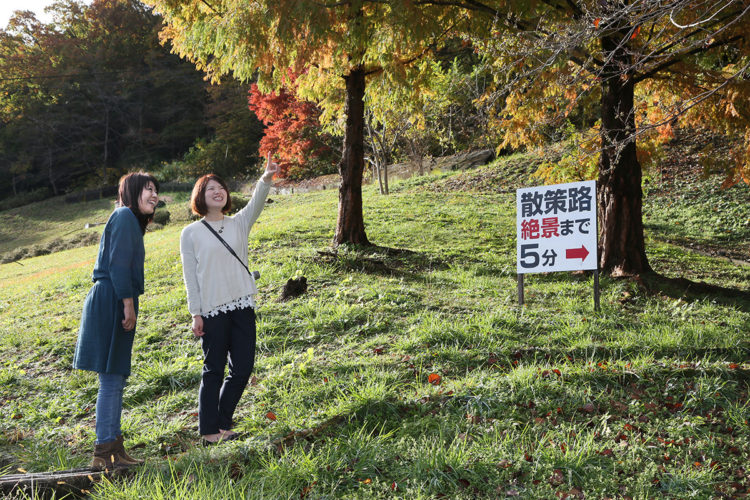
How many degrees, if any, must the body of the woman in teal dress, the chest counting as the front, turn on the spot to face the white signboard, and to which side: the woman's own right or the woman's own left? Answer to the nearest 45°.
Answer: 0° — they already face it

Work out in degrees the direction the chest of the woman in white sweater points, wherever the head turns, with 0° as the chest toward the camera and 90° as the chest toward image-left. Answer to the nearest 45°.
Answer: approximately 315°

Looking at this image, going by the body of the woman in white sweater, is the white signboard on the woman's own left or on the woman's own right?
on the woman's own left

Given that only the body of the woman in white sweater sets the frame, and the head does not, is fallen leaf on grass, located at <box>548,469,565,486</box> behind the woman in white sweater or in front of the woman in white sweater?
in front

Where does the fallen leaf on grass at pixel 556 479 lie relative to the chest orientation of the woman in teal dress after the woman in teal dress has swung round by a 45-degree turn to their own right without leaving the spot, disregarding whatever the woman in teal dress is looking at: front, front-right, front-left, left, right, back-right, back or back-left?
front

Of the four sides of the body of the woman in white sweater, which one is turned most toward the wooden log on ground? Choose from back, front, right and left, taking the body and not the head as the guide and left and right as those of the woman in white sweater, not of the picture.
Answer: right

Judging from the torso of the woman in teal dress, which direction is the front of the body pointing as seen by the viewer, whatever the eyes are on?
to the viewer's right

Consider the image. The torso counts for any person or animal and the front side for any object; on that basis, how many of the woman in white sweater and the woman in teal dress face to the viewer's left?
0
